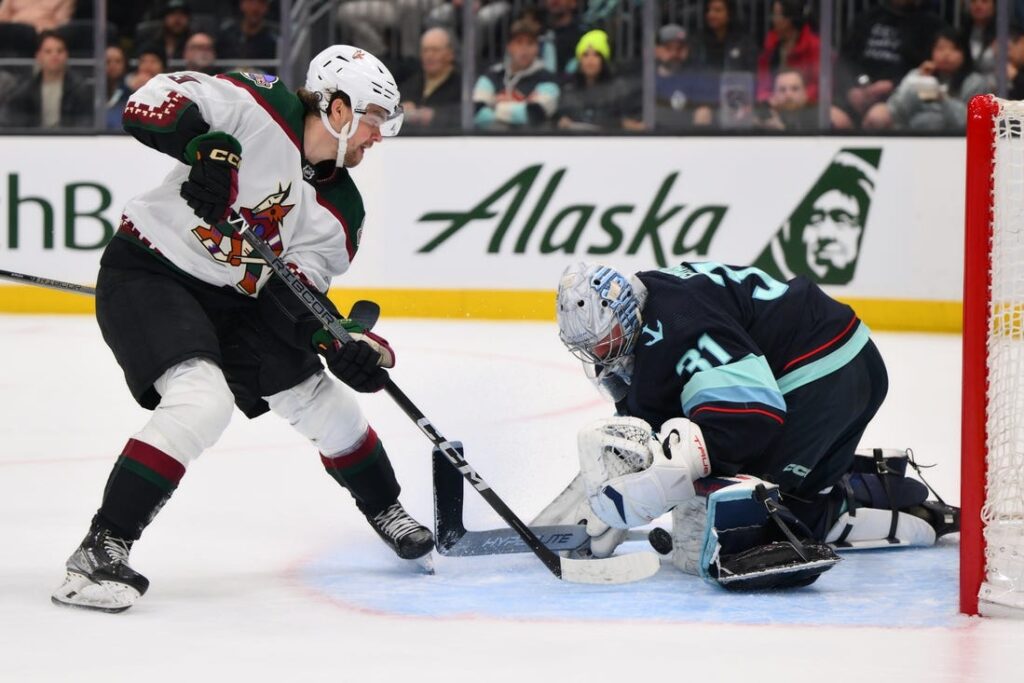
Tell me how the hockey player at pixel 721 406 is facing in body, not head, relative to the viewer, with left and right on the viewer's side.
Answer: facing to the left of the viewer

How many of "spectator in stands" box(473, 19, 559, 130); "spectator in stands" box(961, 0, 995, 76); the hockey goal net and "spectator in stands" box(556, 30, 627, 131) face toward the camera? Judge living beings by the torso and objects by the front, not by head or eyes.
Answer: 3

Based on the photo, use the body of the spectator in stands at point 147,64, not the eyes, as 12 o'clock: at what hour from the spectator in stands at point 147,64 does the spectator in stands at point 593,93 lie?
the spectator in stands at point 593,93 is roughly at 10 o'clock from the spectator in stands at point 147,64.

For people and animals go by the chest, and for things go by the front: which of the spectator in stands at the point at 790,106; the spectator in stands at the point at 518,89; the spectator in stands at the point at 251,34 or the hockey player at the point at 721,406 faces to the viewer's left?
the hockey player

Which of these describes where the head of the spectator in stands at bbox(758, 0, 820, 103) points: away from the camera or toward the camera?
toward the camera

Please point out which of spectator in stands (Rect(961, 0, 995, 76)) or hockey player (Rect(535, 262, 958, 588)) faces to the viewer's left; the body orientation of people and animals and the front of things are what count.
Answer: the hockey player

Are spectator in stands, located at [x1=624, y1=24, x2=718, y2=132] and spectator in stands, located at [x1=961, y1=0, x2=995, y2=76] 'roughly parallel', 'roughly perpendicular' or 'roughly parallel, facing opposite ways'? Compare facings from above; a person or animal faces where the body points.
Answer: roughly parallel

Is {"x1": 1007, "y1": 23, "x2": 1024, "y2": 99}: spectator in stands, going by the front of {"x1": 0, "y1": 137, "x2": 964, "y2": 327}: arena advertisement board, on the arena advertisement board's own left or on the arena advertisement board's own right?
on the arena advertisement board's own left

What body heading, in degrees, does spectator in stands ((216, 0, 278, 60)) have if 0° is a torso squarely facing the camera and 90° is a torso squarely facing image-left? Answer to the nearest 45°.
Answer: approximately 0°

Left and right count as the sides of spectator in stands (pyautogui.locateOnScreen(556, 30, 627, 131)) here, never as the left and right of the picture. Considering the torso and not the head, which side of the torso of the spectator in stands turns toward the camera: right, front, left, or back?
front

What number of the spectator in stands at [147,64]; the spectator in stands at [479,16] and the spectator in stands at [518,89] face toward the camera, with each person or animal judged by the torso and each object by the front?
3

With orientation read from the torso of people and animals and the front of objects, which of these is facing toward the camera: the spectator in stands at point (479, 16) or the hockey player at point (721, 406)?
the spectator in stands

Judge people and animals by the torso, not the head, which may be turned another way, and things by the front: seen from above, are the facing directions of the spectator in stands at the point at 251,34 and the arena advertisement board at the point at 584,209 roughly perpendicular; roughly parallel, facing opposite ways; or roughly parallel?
roughly parallel

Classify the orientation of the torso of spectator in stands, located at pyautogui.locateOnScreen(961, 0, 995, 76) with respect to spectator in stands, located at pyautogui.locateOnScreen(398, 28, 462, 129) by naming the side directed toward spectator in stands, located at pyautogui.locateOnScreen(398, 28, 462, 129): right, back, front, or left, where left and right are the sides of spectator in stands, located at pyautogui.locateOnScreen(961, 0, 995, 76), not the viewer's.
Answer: right

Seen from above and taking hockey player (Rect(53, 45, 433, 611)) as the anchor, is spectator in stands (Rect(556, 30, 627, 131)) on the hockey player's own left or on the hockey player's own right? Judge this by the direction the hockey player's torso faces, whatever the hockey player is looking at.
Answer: on the hockey player's own left

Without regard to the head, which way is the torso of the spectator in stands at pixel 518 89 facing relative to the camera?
toward the camera

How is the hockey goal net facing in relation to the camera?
to the viewer's left

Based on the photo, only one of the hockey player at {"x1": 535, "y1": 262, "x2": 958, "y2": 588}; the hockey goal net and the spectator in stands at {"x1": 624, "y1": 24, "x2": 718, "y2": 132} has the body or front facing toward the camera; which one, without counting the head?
the spectator in stands

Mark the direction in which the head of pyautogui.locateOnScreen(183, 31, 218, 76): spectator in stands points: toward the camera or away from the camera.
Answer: toward the camera

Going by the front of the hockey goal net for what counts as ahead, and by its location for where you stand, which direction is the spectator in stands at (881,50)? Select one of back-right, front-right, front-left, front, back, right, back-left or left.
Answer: right

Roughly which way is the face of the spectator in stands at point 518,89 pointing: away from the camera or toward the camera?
toward the camera
